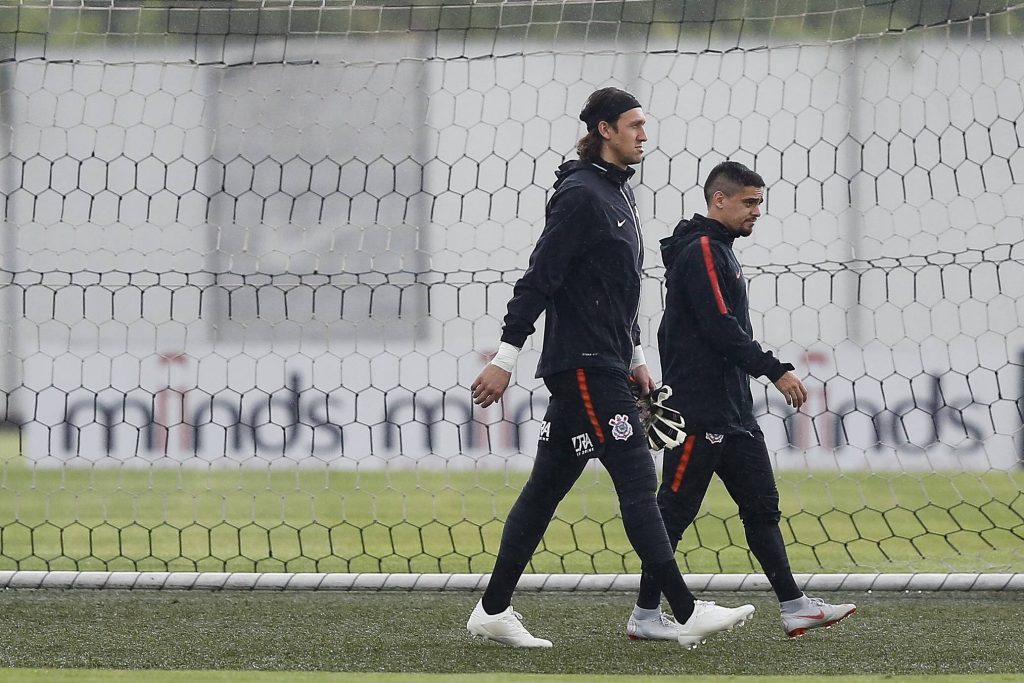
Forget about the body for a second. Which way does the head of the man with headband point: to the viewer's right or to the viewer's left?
to the viewer's right

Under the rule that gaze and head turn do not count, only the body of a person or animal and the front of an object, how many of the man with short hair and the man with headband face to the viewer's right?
2

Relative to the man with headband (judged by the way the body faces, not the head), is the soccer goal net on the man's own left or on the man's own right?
on the man's own left

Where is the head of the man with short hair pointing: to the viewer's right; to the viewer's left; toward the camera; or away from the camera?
to the viewer's right

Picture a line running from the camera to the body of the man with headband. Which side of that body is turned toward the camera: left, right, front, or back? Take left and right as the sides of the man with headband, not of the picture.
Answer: right

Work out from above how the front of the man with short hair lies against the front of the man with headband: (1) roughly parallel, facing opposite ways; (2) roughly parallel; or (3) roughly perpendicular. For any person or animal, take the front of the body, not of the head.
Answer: roughly parallel

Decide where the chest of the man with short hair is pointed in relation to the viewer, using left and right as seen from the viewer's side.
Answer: facing to the right of the viewer

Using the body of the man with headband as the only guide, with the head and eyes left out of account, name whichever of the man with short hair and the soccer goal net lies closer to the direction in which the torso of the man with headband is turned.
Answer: the man with short hair

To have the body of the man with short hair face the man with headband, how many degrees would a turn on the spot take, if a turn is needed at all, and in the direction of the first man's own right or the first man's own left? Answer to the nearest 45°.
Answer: approximately 135° to the first man's own right
